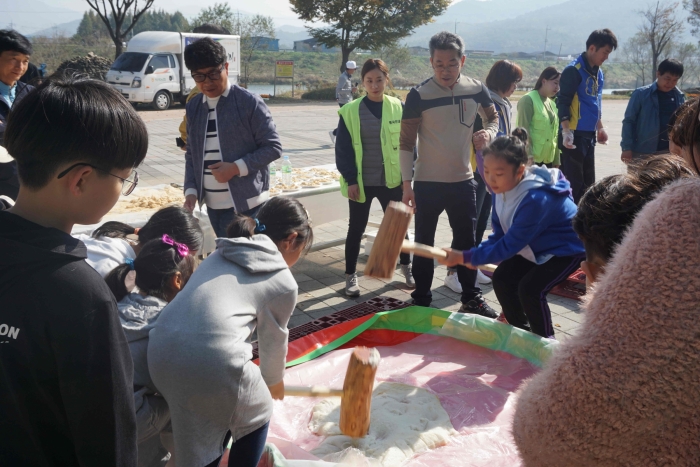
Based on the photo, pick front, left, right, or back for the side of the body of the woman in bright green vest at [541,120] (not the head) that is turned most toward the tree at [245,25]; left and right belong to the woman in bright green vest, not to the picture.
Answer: back

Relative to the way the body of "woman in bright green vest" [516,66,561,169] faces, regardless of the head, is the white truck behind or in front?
behind

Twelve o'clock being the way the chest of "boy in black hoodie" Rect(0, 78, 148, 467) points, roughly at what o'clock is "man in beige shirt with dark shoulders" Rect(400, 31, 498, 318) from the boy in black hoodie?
The man in beige shirt with dark shoulders is roughly at 12 o'clock from the boy in black hoodie.

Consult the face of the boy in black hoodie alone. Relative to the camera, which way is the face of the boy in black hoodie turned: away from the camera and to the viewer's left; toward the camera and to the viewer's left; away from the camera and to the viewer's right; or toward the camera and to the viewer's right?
away from the camera and to the viewer's right
